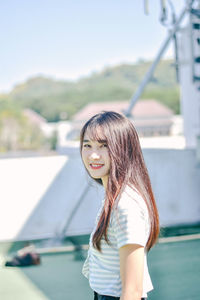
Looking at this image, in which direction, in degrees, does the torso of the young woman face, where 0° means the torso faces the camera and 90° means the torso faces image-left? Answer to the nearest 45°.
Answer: approximately 90°

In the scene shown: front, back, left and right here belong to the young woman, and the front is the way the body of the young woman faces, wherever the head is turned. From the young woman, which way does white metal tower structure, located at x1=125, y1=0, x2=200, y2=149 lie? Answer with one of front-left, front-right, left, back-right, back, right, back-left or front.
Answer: right
